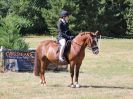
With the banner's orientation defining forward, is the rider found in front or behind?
in front

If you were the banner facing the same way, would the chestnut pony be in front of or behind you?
in front

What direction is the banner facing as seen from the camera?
toward the camera
